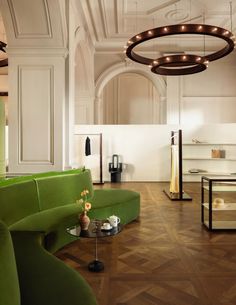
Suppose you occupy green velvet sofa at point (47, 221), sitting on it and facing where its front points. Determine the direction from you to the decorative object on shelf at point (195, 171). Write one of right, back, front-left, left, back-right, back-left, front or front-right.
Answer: left

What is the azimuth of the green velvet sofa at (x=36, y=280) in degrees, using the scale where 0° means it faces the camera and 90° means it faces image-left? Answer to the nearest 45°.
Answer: approximately 225°

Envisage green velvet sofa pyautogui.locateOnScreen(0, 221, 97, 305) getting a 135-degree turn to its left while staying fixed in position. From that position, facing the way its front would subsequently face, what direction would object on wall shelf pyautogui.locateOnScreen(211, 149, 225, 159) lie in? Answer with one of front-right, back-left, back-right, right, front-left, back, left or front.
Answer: back-right

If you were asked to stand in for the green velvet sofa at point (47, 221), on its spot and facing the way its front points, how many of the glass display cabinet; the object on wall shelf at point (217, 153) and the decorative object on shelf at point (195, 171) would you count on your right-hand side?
0

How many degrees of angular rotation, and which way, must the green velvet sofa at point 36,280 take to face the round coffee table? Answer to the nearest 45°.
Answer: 0° — it already faces it

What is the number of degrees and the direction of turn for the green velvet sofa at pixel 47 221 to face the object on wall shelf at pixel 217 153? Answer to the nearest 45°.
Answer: approximately 90° to its left

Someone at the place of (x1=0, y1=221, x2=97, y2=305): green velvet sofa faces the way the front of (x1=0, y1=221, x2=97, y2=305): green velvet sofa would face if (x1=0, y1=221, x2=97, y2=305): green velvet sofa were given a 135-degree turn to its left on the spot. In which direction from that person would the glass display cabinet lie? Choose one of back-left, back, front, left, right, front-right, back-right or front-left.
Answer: back-right

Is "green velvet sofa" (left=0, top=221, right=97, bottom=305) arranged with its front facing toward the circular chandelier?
yes

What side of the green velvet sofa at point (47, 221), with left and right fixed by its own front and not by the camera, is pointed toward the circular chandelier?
left

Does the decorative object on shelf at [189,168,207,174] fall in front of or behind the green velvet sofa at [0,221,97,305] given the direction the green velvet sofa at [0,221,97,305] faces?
in front

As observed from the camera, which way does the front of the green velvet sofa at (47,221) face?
facing the viewer and to the right of the viewer
